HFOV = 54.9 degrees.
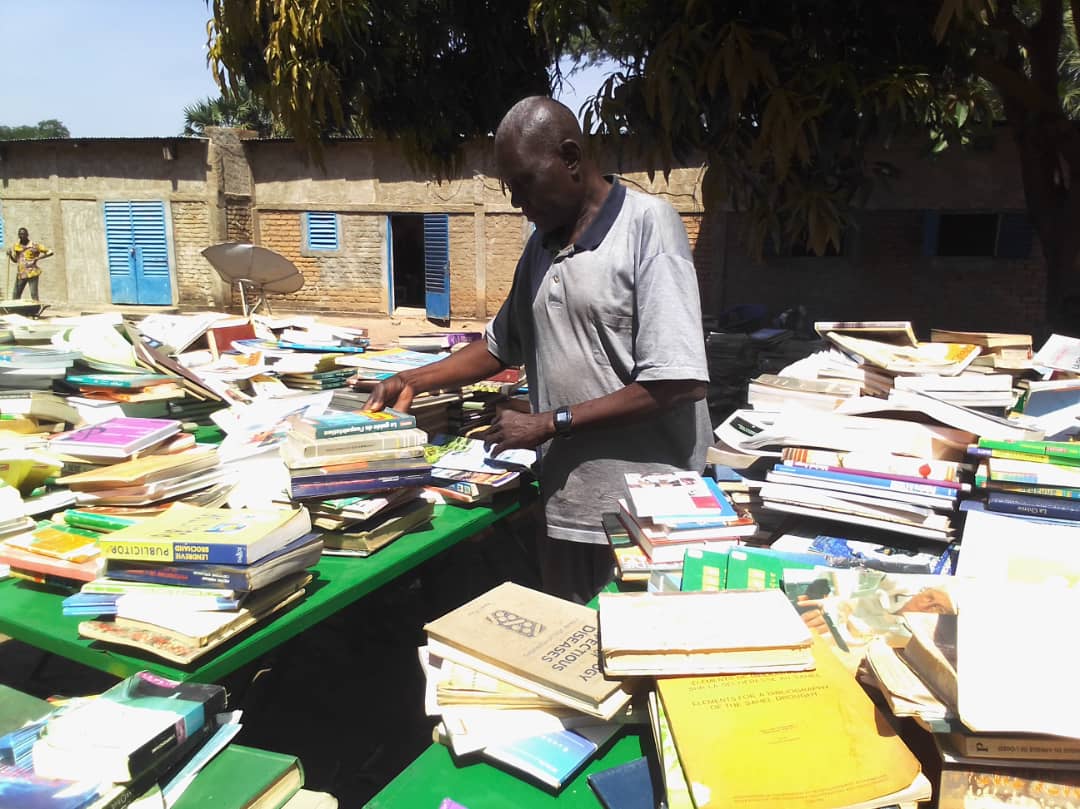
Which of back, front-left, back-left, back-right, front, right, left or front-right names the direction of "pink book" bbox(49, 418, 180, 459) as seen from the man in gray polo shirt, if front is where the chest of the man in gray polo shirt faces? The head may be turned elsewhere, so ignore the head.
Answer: front-right

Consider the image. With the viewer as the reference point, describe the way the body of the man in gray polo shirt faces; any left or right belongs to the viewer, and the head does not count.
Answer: facing the viewer and to the left of the viewer

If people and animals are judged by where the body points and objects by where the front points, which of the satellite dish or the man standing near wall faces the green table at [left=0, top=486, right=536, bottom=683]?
the man standing near wall

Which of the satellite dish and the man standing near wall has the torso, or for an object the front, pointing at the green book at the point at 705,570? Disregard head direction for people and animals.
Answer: the man standing near wall

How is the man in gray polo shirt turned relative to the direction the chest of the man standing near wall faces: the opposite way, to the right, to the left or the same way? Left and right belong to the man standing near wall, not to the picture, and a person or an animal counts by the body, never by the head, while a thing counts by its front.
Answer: to the right

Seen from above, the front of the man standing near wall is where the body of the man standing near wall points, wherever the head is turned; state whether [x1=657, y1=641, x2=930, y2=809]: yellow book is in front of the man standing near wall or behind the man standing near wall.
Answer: in front

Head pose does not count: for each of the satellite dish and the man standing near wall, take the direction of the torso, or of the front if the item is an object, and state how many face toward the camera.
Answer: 1

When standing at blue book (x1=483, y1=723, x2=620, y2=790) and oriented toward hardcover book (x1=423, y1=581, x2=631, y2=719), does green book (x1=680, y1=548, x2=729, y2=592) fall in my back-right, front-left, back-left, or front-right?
front-right

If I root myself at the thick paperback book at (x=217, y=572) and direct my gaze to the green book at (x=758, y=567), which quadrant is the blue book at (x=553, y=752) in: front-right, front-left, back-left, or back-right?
front-right

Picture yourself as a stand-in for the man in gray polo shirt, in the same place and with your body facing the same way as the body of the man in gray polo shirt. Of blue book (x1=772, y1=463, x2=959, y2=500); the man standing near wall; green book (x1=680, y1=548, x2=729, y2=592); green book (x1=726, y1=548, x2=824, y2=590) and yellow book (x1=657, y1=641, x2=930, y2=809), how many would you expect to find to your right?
1

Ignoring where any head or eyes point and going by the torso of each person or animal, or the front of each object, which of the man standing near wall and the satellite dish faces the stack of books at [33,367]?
the man standing near wall

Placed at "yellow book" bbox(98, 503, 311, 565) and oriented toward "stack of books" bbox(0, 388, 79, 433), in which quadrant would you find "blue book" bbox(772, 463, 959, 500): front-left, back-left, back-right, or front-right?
back-right

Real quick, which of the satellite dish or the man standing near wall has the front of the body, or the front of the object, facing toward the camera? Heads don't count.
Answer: the man standing near wall

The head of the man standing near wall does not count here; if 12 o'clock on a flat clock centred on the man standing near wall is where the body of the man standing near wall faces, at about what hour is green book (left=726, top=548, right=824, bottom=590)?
The green book is roughly at 12 o'clock from the man standing near wall.

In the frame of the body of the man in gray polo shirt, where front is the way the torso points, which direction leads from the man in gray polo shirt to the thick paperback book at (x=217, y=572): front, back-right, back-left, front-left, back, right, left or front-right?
front

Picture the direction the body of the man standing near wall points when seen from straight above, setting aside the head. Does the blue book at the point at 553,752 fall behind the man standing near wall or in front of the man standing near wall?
in front

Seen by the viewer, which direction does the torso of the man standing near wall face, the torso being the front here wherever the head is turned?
toward the camera
